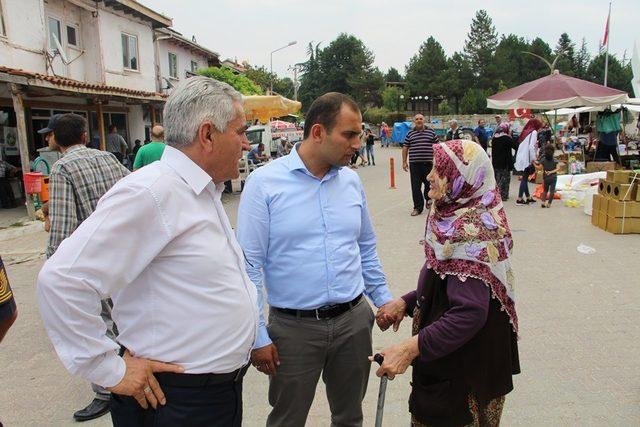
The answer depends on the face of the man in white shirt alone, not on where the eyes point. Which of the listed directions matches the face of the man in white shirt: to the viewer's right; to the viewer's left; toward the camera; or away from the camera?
to the viewer's right

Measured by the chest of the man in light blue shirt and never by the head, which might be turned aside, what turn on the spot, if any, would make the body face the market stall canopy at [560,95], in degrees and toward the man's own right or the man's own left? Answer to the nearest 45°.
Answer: approximately 90° to the man's own left

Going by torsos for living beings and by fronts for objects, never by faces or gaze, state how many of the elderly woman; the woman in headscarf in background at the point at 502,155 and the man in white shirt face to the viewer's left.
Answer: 1

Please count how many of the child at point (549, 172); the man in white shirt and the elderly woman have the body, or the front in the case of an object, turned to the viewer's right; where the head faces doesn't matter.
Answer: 1

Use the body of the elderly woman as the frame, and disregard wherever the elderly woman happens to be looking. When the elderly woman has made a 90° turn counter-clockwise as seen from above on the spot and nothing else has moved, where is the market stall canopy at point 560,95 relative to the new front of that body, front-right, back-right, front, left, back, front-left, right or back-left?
back

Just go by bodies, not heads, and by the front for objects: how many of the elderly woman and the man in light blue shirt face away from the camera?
0

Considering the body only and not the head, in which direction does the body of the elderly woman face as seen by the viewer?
to the viewer's left

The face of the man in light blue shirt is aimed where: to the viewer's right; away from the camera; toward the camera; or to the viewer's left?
to the viewer's right

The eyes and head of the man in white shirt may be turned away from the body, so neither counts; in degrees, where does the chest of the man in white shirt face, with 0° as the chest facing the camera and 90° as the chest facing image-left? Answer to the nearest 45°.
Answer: approximately 270°
